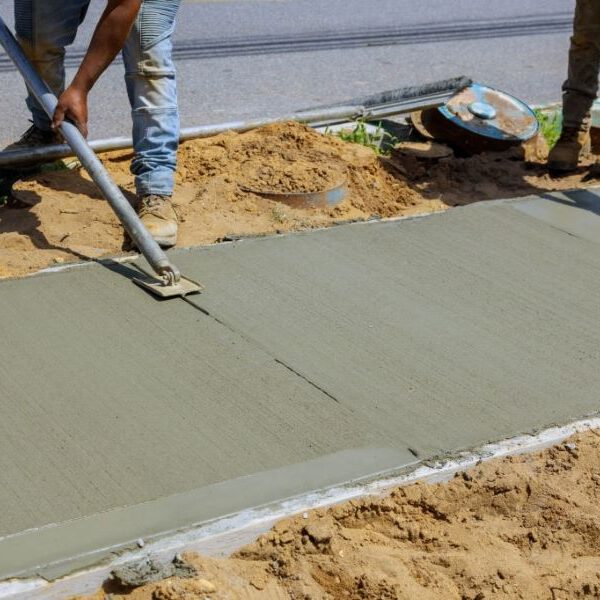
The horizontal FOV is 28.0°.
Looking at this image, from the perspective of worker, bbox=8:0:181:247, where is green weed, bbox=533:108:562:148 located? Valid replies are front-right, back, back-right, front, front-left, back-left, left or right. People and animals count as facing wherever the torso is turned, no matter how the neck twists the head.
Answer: back-left

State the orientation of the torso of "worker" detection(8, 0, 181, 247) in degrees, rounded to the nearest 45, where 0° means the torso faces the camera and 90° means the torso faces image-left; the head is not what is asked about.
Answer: approximately 0°

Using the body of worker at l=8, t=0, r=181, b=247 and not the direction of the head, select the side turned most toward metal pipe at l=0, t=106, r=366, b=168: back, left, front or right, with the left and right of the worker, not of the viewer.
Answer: back

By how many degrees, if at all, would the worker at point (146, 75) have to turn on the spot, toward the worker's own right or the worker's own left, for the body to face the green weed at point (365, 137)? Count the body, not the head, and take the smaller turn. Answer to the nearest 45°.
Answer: approximately 135° to the worker's own left

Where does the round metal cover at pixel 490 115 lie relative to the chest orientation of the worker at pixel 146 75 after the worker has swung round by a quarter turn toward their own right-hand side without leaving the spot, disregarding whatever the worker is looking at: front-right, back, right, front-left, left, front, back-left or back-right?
back-right

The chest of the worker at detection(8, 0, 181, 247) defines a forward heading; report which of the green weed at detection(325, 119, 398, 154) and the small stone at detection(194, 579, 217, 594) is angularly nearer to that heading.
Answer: the small stone

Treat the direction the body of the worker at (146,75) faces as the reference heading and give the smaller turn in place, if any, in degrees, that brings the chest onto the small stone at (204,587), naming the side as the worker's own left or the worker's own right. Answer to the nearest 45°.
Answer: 0° — they already face it
